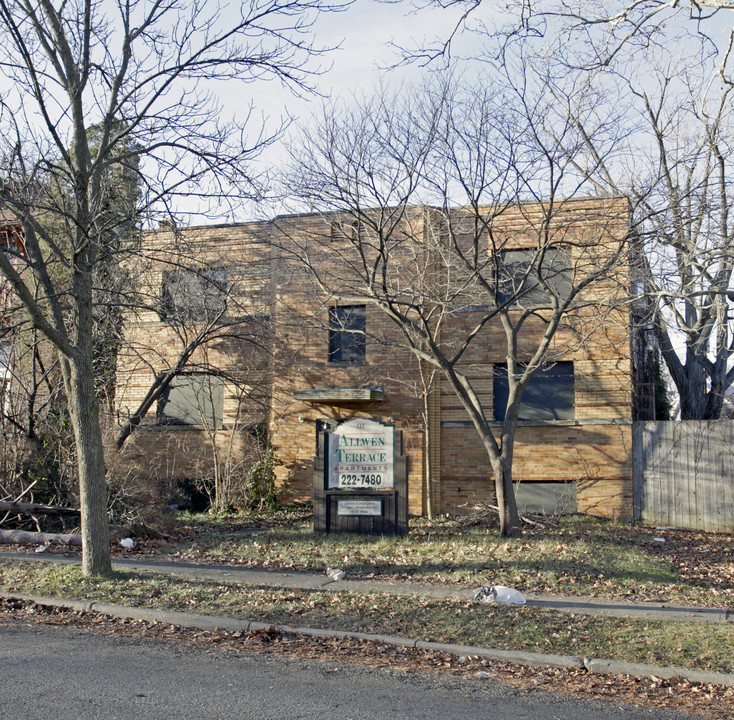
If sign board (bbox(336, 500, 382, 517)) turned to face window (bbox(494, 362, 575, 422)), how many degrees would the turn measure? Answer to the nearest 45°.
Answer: approximately 135° to its left

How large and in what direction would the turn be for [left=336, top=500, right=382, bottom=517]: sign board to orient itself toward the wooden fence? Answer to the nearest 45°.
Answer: approximately 135° to its left

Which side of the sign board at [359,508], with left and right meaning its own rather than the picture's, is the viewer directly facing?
front

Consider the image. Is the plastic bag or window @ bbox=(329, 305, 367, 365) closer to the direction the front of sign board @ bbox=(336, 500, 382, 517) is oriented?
the plastic bag

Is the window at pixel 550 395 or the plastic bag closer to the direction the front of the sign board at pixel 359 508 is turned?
the plastic bag

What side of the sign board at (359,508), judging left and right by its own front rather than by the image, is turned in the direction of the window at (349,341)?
back

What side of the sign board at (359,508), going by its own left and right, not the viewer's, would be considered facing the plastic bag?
front
